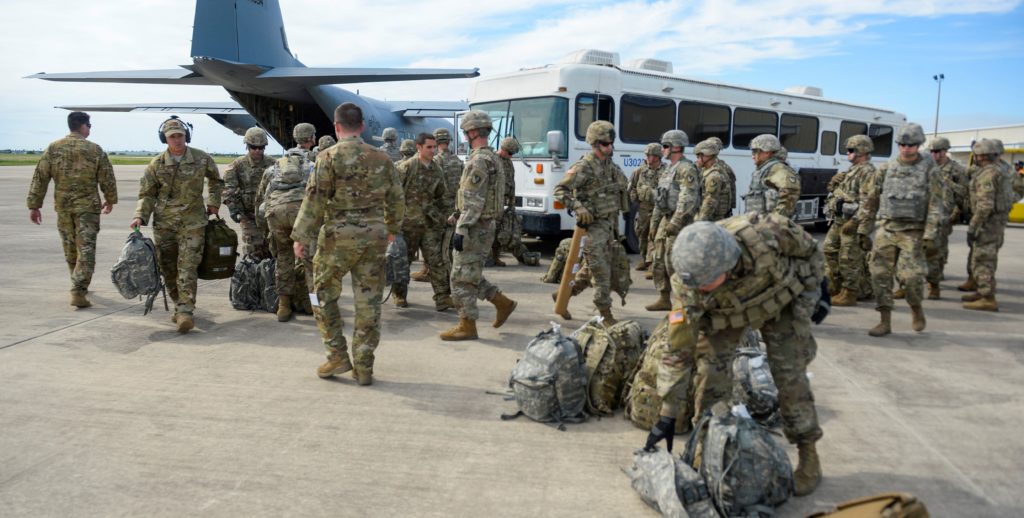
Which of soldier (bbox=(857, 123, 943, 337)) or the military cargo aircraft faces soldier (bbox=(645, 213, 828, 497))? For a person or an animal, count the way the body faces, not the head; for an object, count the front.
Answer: soldier (bbox=(857, 123, 943, 337))

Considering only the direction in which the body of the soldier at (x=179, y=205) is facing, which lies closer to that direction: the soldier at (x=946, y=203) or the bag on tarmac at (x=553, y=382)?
the bag on tarmac

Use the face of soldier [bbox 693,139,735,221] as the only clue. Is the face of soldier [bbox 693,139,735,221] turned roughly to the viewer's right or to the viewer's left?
to the viewer's left

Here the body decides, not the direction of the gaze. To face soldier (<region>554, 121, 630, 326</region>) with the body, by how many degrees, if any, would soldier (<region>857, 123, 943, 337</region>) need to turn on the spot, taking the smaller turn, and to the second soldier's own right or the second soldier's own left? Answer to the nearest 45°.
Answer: approximately 45° to the second soldier's own right

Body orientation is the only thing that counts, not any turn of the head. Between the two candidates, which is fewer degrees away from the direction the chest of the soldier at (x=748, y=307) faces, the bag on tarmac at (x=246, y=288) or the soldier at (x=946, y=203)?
the bag on tarmac
